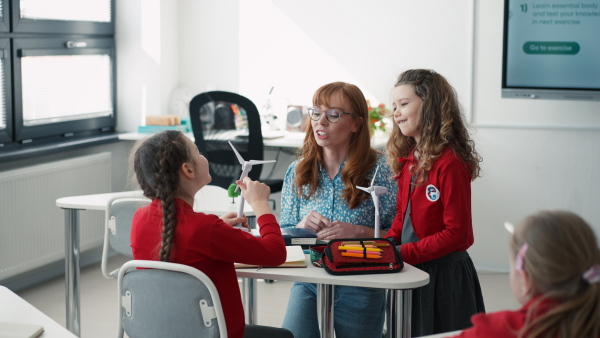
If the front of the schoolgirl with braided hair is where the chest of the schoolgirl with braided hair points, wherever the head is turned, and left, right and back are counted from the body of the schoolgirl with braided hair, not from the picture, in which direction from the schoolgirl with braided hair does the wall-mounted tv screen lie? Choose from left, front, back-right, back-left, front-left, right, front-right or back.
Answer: front

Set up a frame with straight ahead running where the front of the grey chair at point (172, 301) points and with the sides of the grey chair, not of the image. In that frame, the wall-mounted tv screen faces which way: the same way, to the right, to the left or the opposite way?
the opposite way

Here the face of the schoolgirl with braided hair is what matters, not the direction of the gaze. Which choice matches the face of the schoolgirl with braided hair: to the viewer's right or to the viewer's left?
to the viewer's right

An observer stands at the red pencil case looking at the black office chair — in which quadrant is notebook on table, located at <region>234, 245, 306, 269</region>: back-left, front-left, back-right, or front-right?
front-left

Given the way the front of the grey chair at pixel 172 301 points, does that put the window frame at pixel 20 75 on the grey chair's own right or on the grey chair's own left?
on the grey chair's own left

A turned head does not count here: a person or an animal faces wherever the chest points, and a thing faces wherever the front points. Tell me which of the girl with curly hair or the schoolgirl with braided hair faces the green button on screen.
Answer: the schoolgirl with braided hair

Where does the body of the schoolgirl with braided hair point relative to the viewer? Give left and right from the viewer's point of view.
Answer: facing away from the viewer and to the right of the viewer

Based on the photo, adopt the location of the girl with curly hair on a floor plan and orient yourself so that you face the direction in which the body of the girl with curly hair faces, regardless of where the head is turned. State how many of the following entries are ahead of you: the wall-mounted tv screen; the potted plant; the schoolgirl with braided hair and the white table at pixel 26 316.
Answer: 2

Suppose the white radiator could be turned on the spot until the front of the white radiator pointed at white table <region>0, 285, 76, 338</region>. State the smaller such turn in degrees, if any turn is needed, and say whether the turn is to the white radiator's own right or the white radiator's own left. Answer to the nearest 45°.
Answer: approximately 45° to the white radiator's own right

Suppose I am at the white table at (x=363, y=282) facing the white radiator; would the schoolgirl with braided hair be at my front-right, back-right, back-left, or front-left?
front-left

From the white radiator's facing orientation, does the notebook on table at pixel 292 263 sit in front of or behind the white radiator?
in front

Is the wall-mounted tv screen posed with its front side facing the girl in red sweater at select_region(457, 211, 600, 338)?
yes

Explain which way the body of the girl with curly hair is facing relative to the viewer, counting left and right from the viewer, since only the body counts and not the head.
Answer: facing the viewer and to the left of the viewer

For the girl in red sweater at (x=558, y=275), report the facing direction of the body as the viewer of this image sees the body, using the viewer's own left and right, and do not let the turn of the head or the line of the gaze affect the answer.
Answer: facing away from the viewer and to the left of the viewer

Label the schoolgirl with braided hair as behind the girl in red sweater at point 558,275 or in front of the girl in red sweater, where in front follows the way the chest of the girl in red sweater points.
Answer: in front

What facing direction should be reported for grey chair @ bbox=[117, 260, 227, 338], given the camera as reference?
facing away from the viewer and to the right of the viewer

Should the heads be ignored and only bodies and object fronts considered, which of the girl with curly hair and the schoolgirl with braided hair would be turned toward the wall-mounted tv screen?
the schoolgirl with braided hair

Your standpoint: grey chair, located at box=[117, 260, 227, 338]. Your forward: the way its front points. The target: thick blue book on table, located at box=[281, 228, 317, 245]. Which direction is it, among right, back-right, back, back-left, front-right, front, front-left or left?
front

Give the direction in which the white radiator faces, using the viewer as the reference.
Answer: facing the viewer and to the right of the viewer

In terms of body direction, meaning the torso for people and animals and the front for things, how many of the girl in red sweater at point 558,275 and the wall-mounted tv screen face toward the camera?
1
